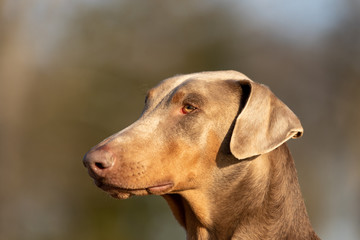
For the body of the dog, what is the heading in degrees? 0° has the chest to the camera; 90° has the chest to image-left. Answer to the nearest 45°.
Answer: approximately 90°
